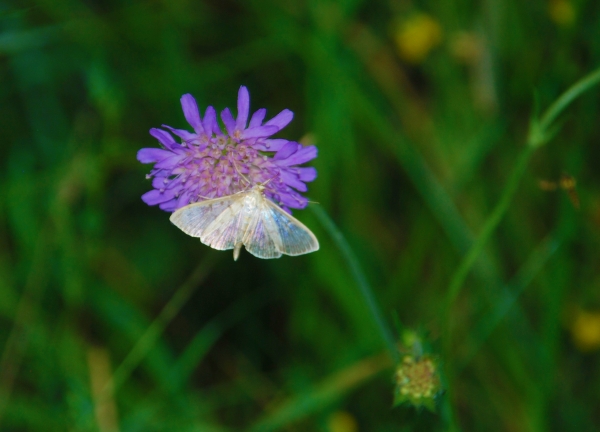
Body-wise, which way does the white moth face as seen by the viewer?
away from the camera
